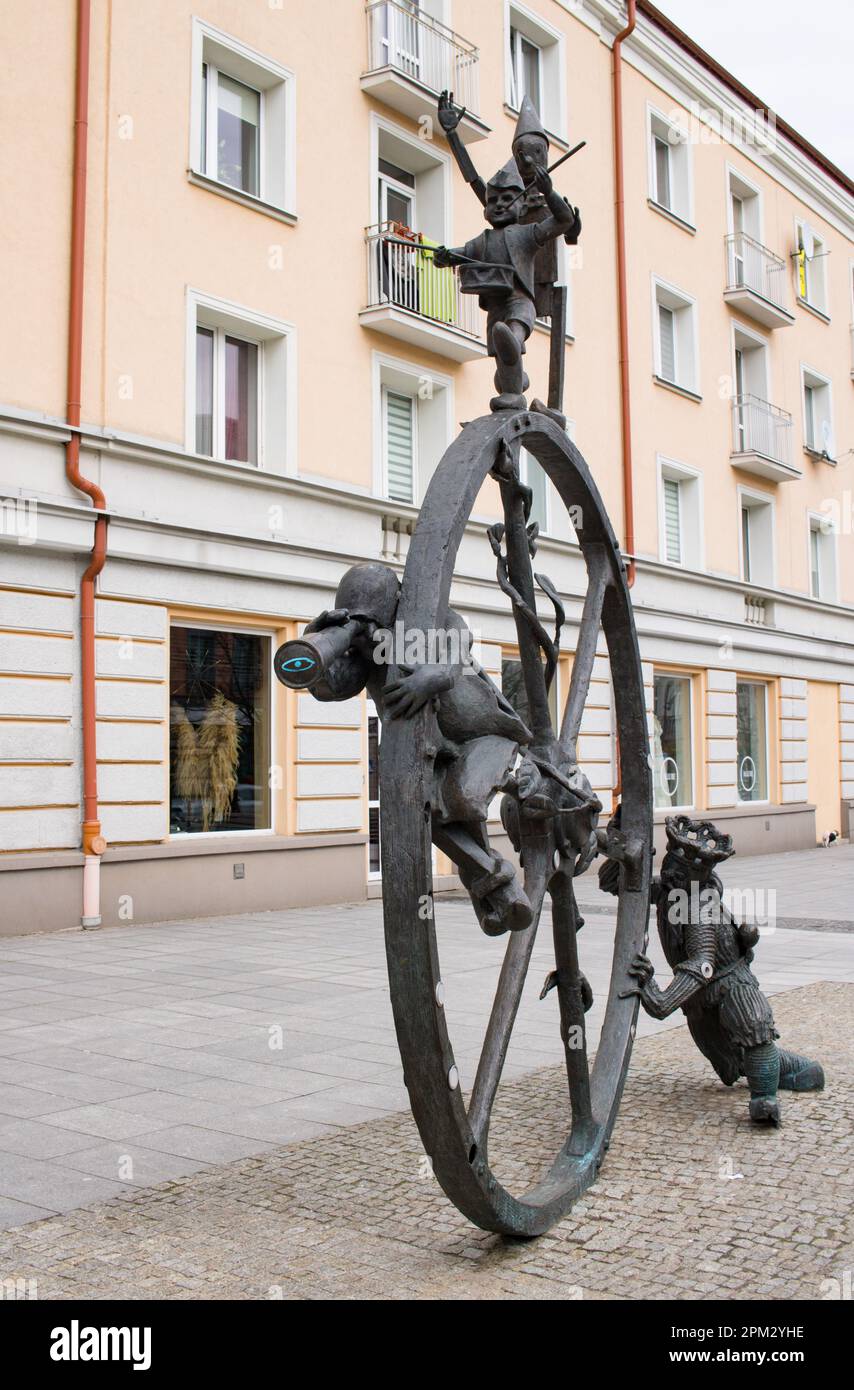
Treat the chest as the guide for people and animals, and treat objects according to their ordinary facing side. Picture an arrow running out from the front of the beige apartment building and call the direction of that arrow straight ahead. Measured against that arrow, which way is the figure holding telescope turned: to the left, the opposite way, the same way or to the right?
to the right

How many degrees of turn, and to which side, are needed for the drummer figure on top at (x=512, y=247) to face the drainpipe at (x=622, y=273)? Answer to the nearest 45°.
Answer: approximately 135° to its right

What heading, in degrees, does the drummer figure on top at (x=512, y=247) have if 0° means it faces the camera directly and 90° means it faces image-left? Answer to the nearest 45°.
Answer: approximately 45°

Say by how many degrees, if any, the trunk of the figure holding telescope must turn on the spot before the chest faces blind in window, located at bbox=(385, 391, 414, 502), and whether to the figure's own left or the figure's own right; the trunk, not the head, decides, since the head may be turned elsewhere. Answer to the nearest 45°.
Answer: approximately 135° to the figure's own right

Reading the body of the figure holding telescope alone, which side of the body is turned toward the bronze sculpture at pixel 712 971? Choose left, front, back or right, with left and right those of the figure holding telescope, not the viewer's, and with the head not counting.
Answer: back

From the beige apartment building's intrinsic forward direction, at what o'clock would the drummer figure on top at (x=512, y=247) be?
The drummer figure on top is roughly at 1 o'clock from the beige apartment building.

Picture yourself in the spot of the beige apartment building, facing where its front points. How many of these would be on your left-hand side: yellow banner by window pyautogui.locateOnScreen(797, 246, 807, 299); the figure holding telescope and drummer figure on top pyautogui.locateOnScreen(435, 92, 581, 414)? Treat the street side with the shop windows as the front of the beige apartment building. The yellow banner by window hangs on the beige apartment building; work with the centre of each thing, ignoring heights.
1

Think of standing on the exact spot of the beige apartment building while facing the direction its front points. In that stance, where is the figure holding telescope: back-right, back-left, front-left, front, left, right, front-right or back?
front-right

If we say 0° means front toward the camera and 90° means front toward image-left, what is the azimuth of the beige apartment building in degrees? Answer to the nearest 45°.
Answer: approximately 315°
